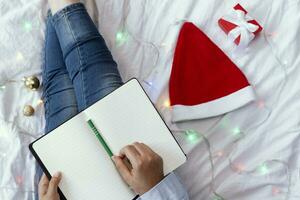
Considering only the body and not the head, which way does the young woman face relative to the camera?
away from the camera
